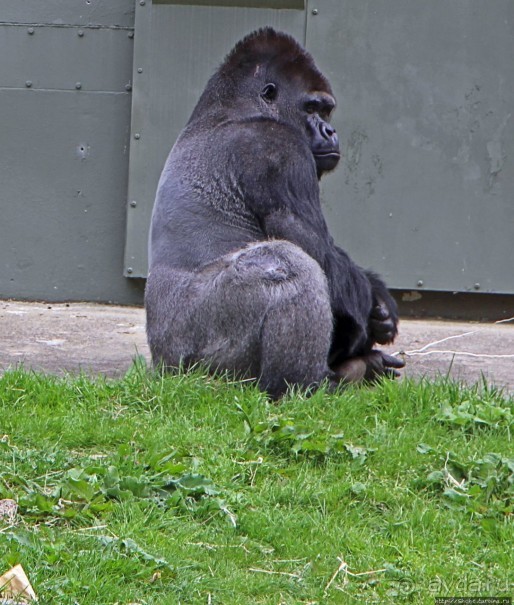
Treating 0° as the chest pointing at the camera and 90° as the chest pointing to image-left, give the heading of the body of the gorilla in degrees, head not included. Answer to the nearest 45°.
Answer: approximately 270°

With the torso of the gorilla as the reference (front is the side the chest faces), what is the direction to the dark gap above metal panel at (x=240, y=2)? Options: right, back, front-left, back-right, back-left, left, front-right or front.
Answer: left

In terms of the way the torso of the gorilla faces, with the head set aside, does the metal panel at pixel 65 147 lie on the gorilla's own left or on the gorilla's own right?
on the gorilla's own left

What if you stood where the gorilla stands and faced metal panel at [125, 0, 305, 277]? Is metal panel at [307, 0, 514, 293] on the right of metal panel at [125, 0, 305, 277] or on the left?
right

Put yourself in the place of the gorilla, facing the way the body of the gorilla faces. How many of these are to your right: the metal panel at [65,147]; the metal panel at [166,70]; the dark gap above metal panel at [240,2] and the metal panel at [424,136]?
0

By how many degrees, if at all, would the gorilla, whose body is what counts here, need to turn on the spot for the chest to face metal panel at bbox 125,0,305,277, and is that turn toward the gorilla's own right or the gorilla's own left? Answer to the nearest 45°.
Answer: approximately 90° to the gorilla's own left

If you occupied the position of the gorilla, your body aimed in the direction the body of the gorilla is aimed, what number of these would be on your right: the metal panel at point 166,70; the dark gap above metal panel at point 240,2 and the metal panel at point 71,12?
0

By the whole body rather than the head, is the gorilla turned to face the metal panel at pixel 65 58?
no

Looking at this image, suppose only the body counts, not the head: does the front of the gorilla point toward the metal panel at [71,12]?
no

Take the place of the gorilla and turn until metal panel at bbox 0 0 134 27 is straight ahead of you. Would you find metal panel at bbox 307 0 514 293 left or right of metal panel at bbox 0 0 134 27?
right
